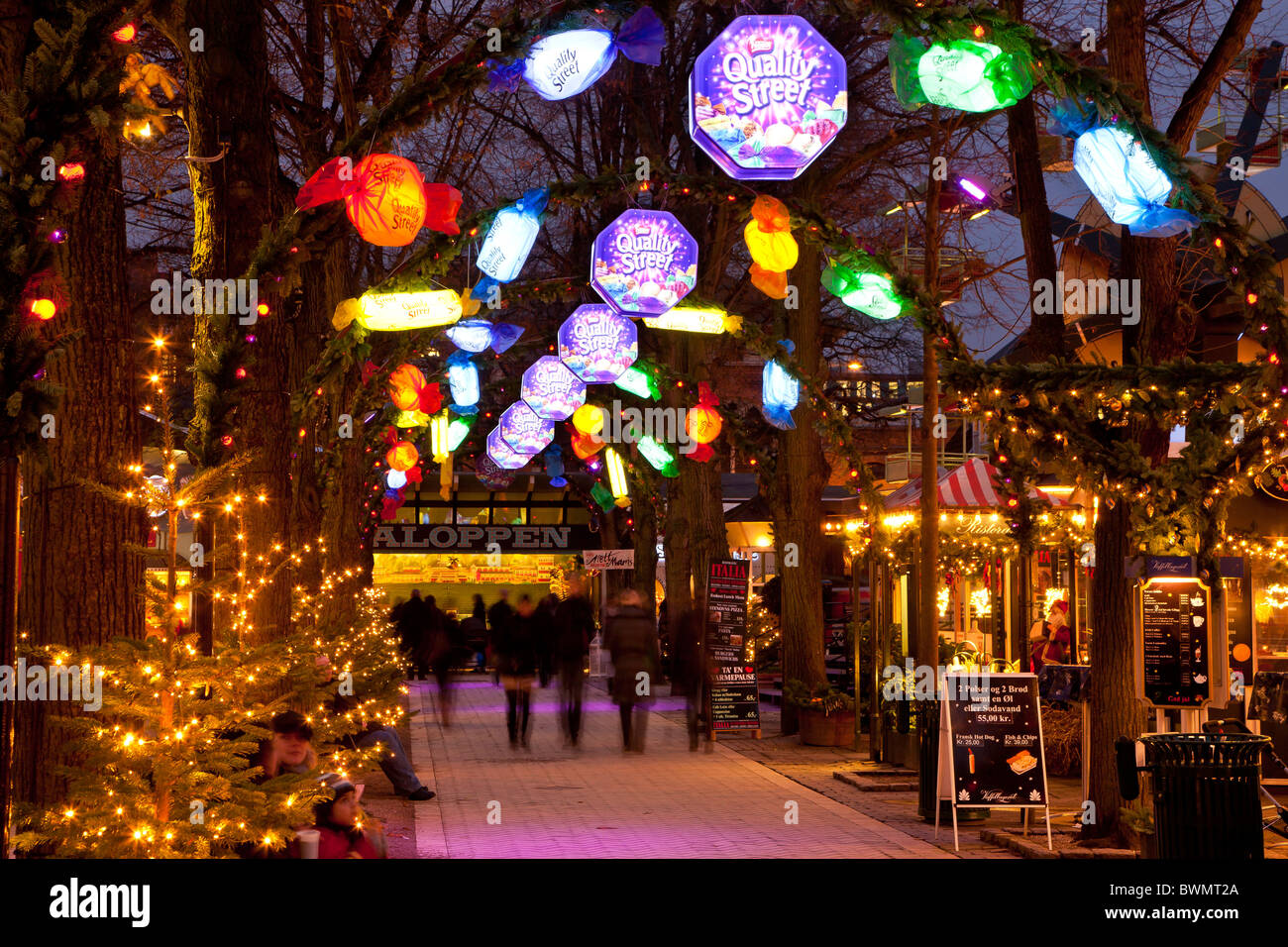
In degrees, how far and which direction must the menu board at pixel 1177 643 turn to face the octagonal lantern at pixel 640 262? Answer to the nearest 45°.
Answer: approximately 90° to its right

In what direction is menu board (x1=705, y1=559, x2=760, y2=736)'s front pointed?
toward the camera

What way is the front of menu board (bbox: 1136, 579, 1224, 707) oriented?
toward the camera

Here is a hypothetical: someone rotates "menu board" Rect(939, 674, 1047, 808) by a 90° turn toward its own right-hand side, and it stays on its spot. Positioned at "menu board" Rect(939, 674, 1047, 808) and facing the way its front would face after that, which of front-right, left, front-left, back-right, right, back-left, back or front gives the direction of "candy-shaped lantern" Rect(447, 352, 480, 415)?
front-right

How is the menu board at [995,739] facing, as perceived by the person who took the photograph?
facing the viewer

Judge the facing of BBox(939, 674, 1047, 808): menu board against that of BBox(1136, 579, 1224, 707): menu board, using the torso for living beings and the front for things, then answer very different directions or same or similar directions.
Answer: same or similar directions

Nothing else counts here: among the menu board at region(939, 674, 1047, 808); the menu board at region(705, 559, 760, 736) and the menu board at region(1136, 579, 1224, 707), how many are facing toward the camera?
3
